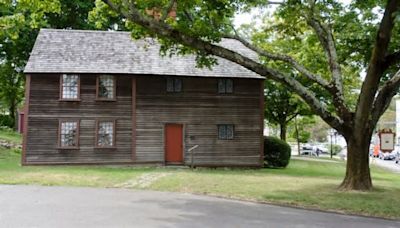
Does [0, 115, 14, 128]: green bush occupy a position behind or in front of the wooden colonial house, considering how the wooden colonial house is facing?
behind

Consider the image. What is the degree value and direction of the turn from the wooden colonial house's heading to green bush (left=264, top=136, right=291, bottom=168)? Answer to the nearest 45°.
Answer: approximately 90° to its left

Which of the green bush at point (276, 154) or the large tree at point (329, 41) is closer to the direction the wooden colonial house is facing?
the large tree

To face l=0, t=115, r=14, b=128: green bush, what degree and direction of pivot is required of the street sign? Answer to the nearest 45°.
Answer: approximately 135° to its right

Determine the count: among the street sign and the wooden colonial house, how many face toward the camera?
2

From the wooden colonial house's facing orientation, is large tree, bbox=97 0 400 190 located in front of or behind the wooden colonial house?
in front

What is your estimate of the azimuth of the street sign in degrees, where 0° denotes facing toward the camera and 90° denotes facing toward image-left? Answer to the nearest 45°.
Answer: approximately 0°

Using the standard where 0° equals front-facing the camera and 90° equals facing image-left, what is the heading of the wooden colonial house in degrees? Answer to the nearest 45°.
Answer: approximately 0°

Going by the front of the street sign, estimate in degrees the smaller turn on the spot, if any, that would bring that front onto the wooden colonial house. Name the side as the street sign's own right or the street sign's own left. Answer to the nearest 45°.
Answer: approximately 90° to the street sign's own right

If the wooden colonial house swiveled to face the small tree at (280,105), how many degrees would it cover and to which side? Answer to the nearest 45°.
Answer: approximately 135° to its left

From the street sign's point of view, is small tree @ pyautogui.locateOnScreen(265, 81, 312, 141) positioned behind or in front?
behind
